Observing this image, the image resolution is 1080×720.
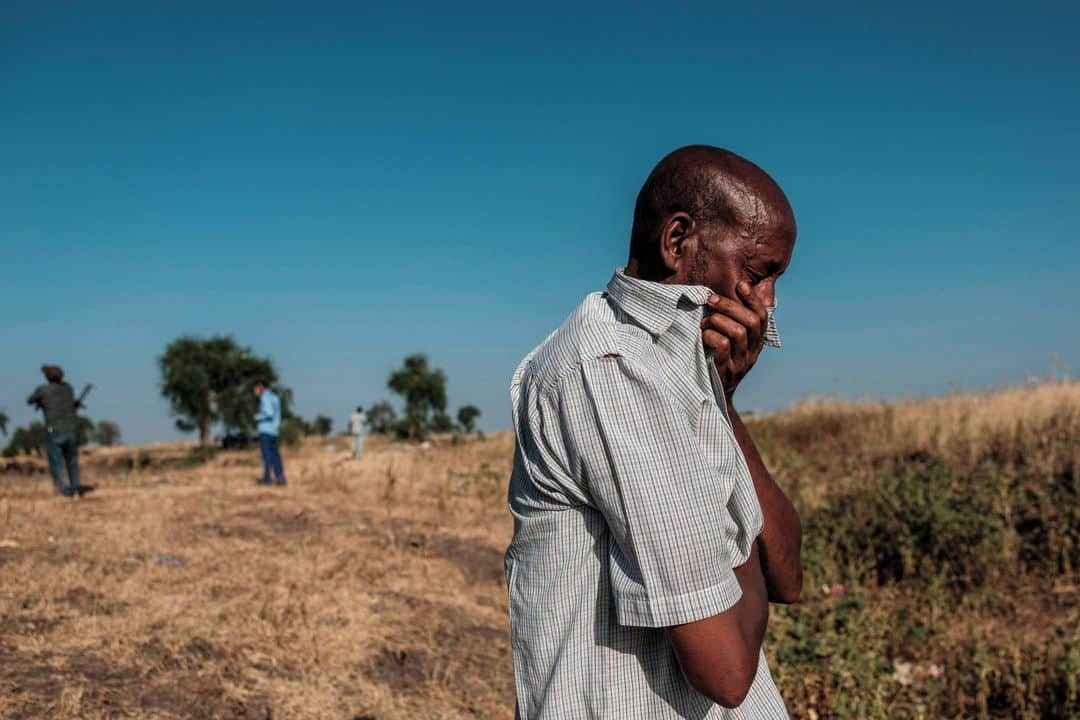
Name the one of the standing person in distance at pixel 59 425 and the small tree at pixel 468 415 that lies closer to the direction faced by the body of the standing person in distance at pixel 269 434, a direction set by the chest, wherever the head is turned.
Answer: the standing person in distance

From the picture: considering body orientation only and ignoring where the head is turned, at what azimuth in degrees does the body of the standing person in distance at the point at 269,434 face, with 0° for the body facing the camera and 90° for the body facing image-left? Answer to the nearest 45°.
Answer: approximately 90°

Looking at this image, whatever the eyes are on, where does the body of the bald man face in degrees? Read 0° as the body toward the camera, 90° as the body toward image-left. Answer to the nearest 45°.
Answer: approximately 270°

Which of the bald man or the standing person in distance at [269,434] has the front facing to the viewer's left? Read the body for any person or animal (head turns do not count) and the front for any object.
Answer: the standing person in distance

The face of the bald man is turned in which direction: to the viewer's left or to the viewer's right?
to the viewer's right

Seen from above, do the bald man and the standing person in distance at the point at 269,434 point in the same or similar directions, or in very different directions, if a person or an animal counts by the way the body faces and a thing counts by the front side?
very different directions

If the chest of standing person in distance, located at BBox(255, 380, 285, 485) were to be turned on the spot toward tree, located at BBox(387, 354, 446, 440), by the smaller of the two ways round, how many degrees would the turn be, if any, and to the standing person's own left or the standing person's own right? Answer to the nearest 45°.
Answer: approximately 90° to the standing person's own right
